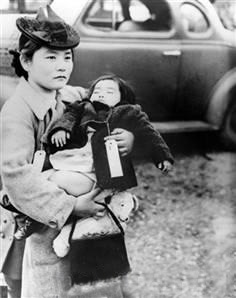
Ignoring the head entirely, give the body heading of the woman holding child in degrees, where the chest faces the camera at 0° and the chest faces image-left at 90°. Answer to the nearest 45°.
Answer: approximately 315°

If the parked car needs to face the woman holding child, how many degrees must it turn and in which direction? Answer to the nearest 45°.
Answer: approximately 45° to its left

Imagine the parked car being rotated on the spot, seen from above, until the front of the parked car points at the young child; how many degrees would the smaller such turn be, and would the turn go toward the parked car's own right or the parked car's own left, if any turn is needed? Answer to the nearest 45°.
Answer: approximately 45° to the parked car's own left

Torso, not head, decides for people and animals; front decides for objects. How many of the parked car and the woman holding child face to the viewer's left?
1

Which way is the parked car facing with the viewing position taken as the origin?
facing to the left of the viewer
